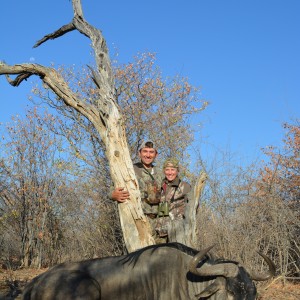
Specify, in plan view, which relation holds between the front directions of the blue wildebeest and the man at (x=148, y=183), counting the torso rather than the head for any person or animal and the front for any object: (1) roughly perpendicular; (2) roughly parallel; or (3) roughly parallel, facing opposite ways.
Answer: roughly perpendicular

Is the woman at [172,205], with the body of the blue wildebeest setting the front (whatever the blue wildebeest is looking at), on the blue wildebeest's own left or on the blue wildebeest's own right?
on the blue wildebeest's own left

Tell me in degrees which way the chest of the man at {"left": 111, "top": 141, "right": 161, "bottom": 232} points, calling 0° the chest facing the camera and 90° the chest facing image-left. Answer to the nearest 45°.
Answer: approximately 0°

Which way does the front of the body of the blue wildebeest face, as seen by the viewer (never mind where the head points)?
to the viewer's right

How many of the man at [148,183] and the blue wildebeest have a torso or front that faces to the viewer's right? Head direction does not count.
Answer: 1

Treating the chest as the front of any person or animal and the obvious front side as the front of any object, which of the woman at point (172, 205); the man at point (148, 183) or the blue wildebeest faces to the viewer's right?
the blue wildebeest
